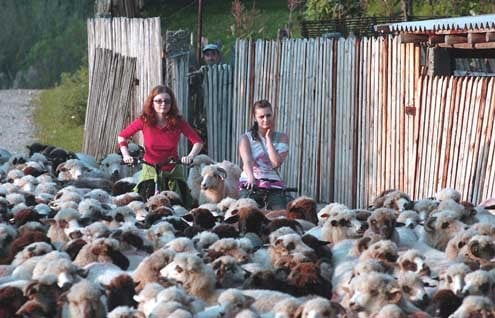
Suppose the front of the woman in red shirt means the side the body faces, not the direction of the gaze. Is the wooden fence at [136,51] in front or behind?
behind

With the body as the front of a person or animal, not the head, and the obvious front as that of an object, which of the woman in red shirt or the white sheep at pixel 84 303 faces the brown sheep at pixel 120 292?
the woman in red shirt

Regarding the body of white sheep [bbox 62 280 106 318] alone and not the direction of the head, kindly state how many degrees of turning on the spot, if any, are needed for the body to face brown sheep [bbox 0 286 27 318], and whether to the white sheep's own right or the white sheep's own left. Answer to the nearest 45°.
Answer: approximately 135° to the white sheep's own right

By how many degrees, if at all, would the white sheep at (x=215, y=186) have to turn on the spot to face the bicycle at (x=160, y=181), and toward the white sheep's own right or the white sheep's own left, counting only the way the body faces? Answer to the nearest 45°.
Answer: approximately 45° to the white sheep's own right

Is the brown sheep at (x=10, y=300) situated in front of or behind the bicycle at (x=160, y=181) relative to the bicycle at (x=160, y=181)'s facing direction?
in front

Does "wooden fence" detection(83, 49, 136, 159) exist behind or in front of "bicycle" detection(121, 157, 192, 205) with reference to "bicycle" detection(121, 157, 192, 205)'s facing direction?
behind

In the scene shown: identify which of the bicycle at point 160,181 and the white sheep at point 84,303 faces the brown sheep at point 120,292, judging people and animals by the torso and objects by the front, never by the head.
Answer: the bicycle

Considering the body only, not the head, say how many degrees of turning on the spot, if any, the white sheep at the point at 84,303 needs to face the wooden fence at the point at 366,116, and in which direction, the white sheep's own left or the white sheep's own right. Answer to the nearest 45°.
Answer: approximately 135° to the white sheep's own left

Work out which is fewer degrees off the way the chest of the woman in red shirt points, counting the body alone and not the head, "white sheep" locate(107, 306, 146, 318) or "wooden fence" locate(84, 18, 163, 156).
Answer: the white sheep
